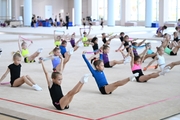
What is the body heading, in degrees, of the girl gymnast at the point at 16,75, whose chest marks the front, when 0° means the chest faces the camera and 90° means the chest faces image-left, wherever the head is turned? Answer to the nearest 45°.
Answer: approximately 315°

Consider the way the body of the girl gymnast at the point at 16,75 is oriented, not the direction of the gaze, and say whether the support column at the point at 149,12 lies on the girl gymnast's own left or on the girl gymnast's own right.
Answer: on the girl gymnast's own left
